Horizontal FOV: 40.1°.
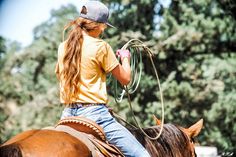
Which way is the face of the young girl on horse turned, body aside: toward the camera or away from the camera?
away from the camera

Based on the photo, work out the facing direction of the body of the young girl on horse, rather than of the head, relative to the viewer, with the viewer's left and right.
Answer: facing away from the viewer and to the right of the viewer
